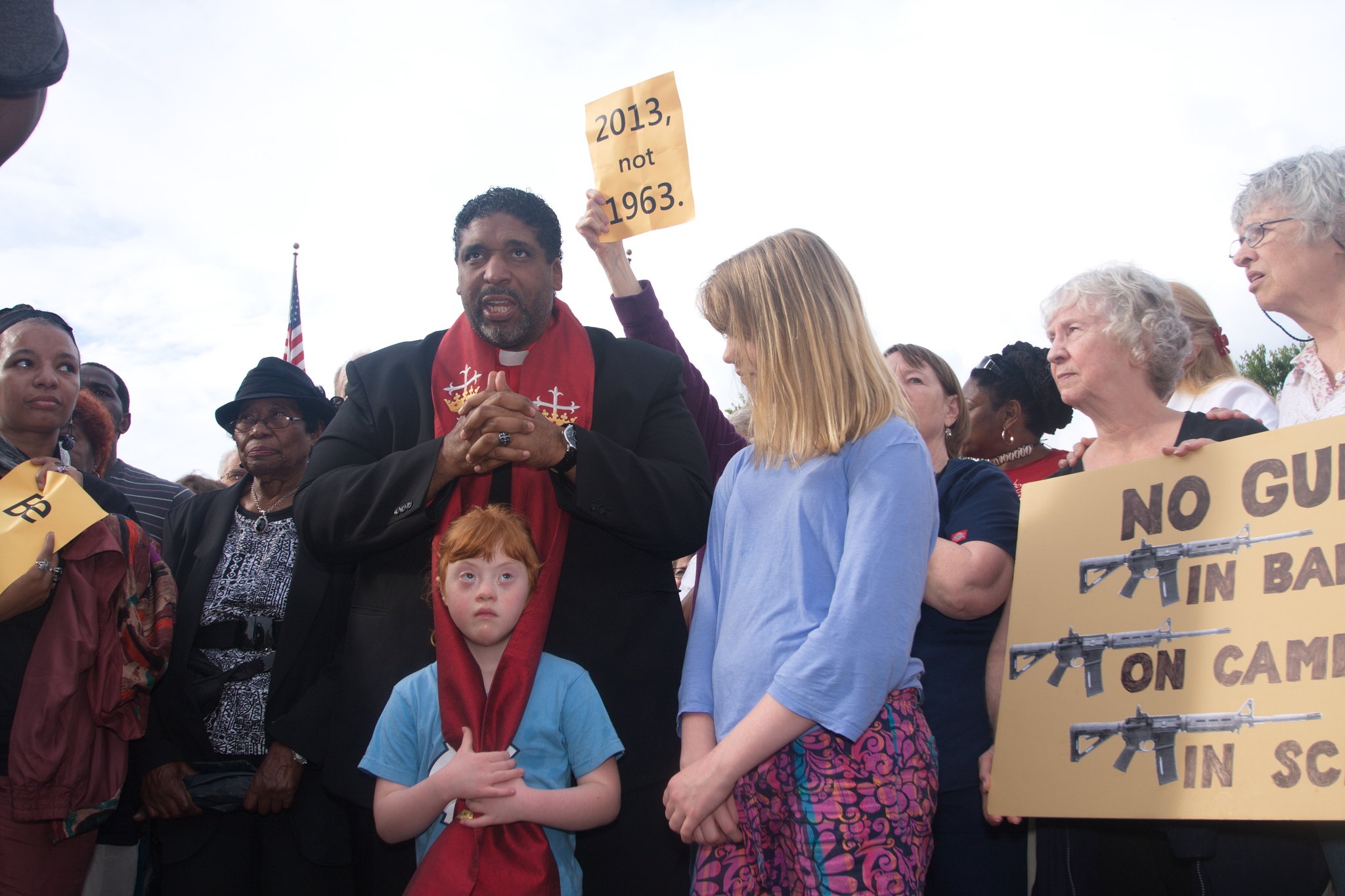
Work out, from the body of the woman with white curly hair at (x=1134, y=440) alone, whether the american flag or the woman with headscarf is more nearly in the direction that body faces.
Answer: the woman with headscarf

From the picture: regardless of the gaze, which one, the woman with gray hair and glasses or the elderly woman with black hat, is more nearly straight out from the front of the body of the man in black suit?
the woman with gray hair and glasses

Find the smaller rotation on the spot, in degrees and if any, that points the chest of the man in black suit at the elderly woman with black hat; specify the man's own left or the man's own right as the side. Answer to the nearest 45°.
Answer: approximately 135° to the man's own right

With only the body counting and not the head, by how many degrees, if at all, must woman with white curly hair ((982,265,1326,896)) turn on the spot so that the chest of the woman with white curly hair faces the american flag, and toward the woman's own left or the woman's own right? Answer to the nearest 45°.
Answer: approximately 90° to the woman's own right

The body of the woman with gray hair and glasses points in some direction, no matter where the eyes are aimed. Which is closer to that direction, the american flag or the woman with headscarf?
the woman with headscarf

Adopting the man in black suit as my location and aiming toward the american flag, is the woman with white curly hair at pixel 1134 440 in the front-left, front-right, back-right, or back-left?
back-right

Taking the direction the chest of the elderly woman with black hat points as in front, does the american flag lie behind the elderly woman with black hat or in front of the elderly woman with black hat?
behind

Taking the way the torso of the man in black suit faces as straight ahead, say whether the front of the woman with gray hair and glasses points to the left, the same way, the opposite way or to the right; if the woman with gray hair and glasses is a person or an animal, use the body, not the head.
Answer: to the right

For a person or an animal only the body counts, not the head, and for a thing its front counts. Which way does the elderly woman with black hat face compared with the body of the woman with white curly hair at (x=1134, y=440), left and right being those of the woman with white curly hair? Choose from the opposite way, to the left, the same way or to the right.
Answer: to the left

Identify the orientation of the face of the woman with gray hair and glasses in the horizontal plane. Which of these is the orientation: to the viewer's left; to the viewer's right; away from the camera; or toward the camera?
to the viewer's left

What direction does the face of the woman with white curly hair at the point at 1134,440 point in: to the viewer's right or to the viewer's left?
to the viewer's left
